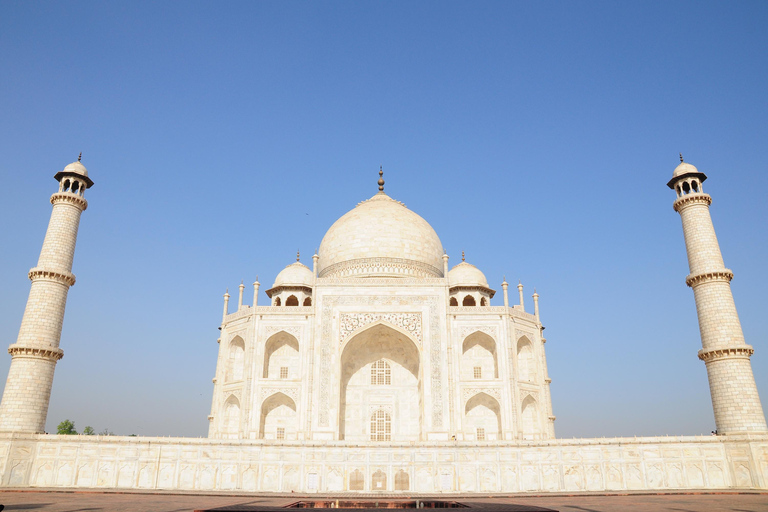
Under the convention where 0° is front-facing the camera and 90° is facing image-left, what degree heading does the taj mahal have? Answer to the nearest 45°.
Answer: approximately 0°

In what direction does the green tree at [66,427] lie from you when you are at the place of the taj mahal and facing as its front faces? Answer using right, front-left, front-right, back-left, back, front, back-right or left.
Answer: back-right
